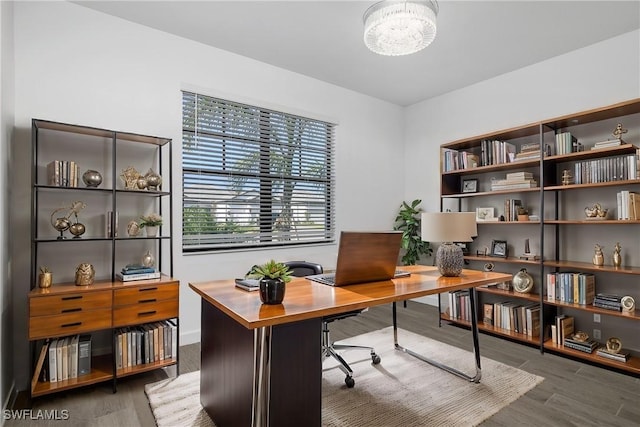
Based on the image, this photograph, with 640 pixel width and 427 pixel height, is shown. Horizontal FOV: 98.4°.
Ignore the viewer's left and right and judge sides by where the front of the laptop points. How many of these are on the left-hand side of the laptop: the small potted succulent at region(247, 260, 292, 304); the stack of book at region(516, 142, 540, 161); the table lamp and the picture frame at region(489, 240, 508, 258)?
1

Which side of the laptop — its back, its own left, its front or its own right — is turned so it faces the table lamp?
right

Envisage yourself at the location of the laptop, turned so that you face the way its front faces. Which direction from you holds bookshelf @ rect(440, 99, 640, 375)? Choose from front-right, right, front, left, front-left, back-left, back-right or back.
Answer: right

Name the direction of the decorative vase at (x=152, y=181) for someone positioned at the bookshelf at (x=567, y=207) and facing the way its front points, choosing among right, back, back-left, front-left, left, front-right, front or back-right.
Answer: front

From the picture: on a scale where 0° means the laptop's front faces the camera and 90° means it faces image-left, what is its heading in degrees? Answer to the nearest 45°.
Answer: approximately 135°

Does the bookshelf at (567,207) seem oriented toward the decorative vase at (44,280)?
yes

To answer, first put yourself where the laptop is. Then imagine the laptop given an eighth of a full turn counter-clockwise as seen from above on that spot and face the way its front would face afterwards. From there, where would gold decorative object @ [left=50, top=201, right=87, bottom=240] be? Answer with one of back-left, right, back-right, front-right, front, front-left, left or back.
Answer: front

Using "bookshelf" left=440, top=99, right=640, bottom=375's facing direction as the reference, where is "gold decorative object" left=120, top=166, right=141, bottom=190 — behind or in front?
in front

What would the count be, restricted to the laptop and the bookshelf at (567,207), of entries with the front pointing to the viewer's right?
0

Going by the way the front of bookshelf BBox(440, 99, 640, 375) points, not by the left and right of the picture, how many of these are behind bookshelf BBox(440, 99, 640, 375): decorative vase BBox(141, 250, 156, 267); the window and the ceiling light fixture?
0

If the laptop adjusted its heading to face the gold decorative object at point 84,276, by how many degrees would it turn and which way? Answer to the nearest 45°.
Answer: approximately 45° to its left

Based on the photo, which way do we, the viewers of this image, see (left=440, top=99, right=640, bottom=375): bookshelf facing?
facing the viewer and to the left of the viewer

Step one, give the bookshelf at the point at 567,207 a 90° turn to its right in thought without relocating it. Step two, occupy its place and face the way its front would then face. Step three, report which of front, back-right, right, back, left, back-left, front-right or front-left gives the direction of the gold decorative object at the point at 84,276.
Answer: left

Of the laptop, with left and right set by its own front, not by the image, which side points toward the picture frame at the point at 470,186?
right

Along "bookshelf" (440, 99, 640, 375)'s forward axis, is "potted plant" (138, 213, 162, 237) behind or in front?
in front

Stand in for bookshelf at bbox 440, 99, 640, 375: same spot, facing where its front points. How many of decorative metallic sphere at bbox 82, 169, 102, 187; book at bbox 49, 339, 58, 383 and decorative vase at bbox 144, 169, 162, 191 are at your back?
0

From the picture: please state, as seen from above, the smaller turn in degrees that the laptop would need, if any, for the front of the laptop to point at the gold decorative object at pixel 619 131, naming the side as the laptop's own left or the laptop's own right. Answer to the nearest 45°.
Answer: approximately 90° to the laptop's own right

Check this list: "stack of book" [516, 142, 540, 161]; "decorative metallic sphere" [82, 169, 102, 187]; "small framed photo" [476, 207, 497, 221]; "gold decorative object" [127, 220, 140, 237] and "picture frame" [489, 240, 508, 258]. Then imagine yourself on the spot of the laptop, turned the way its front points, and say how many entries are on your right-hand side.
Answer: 3
